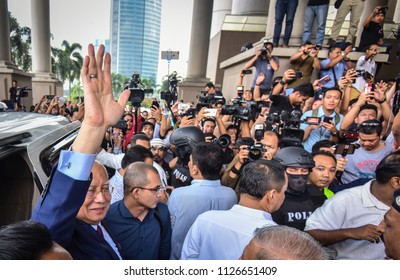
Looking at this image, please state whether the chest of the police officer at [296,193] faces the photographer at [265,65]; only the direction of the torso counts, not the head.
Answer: no

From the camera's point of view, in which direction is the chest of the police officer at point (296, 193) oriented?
toward the camera

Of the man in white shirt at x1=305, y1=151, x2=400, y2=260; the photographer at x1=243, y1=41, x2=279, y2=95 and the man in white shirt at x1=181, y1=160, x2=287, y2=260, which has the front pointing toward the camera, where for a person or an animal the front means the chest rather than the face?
the photographer

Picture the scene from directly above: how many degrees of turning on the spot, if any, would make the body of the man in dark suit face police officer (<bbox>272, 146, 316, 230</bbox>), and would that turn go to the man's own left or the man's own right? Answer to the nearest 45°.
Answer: approximately 45° to the man's own left

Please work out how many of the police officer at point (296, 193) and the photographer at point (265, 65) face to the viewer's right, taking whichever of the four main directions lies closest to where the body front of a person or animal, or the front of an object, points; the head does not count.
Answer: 0

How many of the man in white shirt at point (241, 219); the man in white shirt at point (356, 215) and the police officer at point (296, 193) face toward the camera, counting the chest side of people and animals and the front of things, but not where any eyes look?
1

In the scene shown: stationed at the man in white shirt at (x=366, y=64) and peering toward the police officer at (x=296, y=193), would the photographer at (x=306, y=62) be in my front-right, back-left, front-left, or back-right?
front-right

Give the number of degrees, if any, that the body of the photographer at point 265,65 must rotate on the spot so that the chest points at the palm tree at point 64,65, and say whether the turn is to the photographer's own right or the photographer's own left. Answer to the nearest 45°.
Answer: approximately 135° to the photographer's own right

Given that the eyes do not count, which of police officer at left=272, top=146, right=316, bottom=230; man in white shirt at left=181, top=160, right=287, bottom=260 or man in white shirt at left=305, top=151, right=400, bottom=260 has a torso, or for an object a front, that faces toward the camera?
the police officer

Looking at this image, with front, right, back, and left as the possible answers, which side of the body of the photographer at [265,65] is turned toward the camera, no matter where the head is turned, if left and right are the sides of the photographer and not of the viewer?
front

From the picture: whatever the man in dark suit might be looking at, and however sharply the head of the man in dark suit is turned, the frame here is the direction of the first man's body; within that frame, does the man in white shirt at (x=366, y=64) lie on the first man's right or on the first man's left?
on the first man's left

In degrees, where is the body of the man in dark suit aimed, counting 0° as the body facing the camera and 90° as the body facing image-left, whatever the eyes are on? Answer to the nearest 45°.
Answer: approximately 315°

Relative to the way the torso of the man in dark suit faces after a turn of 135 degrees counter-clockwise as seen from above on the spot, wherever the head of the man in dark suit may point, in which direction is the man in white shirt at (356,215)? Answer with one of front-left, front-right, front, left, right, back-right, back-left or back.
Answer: right

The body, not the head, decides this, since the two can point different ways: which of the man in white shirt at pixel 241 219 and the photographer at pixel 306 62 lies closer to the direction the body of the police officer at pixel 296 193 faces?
the man in white shirt

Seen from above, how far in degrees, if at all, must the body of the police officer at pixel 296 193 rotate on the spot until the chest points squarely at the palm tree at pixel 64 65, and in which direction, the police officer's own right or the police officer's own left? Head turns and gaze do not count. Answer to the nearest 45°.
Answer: approximately 135° to the police officer's own right
